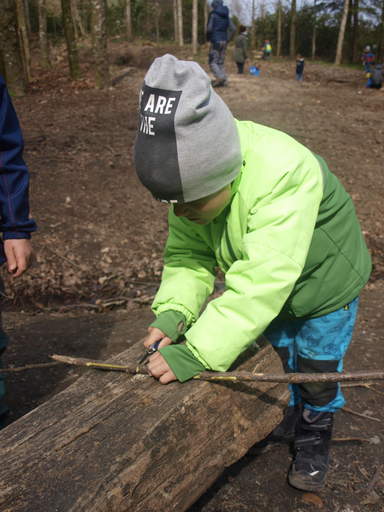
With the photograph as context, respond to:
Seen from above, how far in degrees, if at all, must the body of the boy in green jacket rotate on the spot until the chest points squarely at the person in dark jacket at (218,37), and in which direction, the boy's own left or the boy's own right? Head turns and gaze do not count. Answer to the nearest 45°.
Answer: approximately 135° to the boy's own right

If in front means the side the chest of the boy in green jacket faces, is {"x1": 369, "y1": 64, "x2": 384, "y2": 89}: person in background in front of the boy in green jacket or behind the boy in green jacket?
behind

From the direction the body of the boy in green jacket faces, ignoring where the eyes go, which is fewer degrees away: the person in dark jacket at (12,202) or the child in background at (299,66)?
the person in dark jacket

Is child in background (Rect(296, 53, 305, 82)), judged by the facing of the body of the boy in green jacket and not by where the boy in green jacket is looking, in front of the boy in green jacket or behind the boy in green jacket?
behind

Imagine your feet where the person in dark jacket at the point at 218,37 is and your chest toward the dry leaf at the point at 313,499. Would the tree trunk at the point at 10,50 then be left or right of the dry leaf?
right

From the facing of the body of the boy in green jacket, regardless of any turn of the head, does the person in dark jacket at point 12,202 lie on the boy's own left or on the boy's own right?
on the boy's own right

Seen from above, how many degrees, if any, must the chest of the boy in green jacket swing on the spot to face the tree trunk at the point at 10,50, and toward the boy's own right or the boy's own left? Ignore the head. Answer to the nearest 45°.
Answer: approximately 90° to the boy's own right

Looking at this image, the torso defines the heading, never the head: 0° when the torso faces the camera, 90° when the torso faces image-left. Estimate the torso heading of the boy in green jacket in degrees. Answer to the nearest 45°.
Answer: approximately 45°
